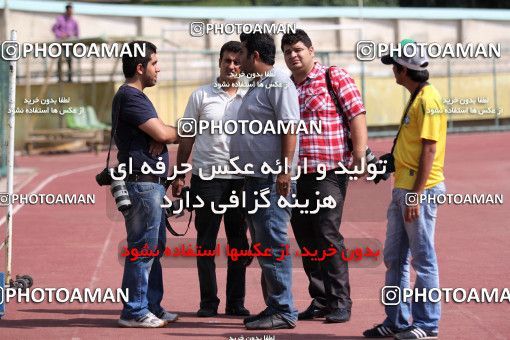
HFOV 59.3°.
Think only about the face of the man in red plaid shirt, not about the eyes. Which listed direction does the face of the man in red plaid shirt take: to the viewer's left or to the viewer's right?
to the viewer's left

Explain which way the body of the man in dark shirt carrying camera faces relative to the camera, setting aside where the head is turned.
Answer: to the viewer's right

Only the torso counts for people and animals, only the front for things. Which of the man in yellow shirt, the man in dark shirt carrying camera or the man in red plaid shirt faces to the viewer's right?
the man in dark shirt carrying camera

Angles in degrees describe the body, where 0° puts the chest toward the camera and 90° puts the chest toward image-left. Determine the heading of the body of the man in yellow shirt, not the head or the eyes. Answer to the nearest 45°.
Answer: approximately 90°

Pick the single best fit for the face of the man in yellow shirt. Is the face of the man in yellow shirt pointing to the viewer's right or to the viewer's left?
to the viewer's left

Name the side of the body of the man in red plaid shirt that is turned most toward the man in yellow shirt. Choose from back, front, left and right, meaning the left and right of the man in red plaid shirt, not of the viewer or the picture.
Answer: left

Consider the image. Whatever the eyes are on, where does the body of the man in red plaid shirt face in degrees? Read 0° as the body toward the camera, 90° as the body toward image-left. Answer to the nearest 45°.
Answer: approximately 45°

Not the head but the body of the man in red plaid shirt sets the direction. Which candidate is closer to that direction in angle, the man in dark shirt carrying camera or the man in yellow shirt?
the man in dark shirt carrying camera

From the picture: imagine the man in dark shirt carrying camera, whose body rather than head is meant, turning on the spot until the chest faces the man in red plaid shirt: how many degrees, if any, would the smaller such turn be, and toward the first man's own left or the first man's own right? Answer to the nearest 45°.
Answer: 0° — they already face them

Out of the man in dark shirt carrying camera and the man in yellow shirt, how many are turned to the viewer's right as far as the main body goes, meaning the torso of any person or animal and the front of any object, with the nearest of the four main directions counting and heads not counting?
1

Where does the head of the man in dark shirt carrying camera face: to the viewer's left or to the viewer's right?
to the viewer's right
